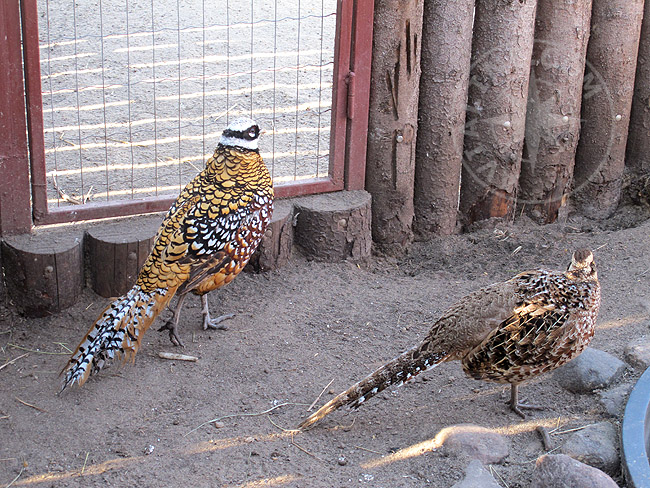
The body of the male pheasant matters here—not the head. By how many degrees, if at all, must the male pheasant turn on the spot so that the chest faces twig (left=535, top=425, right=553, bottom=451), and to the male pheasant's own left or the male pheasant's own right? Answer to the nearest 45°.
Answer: approximately 90° to the male pheasant's own right

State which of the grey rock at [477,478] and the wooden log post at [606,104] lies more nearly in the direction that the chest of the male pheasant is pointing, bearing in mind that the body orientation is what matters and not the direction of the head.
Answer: the wooden log post

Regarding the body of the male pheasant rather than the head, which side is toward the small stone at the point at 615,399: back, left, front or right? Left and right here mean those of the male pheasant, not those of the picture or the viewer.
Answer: right

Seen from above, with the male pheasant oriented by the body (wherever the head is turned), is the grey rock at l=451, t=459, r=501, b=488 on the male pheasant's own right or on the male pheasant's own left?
on the male pheasant's own right

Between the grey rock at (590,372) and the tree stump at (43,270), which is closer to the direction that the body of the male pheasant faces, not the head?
the grey rock

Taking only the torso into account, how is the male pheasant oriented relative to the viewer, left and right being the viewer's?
facing away from the viewer and to the right of the viewer

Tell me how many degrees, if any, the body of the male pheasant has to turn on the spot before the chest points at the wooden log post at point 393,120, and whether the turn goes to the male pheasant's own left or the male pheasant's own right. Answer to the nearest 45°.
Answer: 0° — it already faces it

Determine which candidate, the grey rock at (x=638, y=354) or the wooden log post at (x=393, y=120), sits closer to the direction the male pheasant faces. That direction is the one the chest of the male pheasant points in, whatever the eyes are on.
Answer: the wooden log post

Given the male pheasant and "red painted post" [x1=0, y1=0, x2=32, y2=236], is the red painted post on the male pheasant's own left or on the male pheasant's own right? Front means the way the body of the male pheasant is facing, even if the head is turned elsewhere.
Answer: on the male pheasant's own left

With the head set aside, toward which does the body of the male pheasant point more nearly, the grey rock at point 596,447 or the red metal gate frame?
the red metal gate frame

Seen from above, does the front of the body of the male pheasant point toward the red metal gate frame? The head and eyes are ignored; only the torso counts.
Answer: yes

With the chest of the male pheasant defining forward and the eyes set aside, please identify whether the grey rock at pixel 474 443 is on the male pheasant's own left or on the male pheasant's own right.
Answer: on the male pheasant's own right
